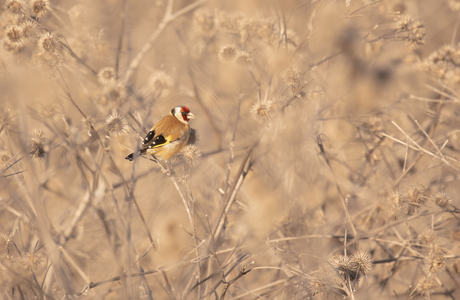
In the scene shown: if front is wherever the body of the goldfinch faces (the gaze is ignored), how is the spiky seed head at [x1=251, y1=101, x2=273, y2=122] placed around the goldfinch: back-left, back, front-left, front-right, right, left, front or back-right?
front-right

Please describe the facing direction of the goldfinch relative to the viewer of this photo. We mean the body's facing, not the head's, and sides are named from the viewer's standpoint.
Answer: facing to the right of the viewer

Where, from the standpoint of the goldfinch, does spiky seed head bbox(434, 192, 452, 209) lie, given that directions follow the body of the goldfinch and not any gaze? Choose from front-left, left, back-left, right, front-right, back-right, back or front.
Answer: front-right

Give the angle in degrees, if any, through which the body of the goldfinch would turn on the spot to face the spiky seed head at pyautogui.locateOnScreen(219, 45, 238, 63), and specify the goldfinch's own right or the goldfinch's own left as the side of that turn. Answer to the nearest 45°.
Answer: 0° — it already faces it

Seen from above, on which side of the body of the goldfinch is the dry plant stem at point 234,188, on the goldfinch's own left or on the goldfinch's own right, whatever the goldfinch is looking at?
on the goldfinch's own right
